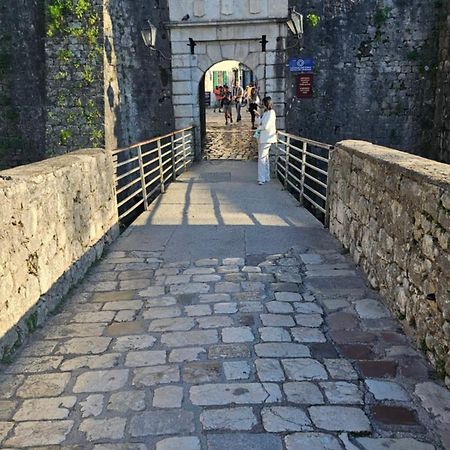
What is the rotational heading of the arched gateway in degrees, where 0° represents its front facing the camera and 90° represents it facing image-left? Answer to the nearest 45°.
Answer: approximately 0°

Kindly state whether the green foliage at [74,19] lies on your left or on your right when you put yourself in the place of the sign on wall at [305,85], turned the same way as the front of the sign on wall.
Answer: on your right

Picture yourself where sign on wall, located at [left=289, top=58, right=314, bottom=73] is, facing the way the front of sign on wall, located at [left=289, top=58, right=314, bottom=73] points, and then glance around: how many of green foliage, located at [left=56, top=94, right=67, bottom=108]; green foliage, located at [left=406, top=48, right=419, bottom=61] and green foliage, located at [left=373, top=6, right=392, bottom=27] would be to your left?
2

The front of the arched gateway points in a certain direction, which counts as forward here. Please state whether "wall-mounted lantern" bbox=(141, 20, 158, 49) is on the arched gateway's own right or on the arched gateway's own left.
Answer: on the arched gateway's own right

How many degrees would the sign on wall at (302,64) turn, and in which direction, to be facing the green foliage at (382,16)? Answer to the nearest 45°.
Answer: approximately 90° to its left

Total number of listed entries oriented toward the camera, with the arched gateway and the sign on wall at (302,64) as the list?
2

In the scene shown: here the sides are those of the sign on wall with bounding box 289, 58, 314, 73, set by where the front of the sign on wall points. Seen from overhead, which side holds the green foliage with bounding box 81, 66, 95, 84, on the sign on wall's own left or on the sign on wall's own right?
on the sign on wall's own right

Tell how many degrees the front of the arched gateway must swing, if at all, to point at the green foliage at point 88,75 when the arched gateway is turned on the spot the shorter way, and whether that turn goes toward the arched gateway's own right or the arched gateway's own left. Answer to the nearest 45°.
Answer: approximately 45° to the arched gateway's own right
